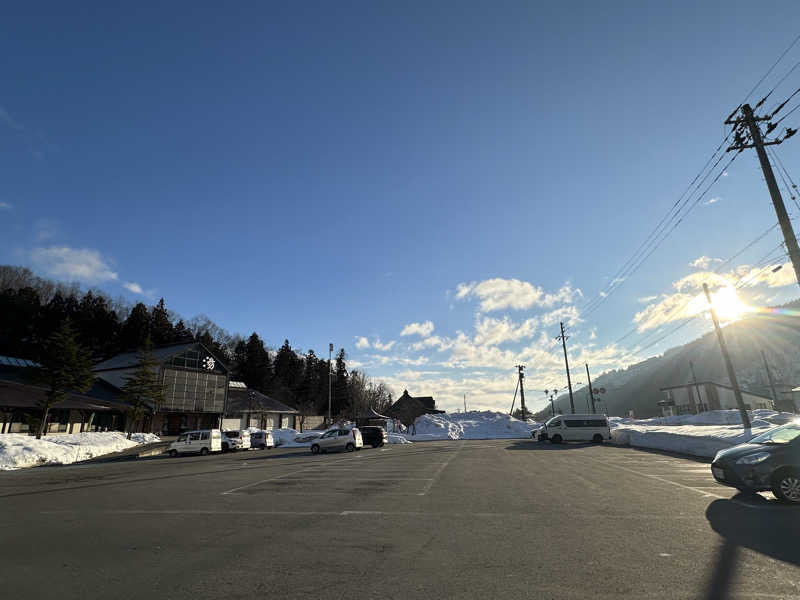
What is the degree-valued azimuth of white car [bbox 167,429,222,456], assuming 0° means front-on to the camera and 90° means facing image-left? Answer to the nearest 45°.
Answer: approximately 90°

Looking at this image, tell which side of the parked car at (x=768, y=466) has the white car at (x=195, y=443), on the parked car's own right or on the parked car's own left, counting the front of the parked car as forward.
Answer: on the parked car's own right

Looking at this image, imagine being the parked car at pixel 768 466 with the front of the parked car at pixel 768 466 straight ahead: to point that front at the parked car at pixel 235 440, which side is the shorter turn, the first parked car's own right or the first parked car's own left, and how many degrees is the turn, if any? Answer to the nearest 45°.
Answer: approximately 45° to the first parked car's own right

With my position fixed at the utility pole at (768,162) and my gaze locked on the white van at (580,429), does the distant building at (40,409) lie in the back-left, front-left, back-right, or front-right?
front-left

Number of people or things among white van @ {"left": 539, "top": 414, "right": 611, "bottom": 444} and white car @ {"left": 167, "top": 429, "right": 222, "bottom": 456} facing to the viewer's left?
2

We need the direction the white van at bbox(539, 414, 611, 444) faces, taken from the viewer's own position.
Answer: facing to the left of the viewer

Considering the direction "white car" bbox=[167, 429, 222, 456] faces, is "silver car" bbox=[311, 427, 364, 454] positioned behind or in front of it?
behind

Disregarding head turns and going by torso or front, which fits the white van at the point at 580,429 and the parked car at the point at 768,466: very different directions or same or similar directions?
same or similar directions

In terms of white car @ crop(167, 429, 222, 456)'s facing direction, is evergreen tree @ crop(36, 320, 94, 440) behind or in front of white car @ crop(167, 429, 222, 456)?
in front

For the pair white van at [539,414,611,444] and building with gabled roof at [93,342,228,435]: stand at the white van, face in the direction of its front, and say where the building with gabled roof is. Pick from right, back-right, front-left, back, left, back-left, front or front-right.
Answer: front

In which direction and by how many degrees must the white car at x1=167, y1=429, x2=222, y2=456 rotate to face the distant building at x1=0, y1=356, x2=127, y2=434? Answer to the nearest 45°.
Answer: approximately 45° to its right

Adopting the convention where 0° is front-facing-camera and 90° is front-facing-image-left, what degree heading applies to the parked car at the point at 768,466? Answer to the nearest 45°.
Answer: approximately 45°
